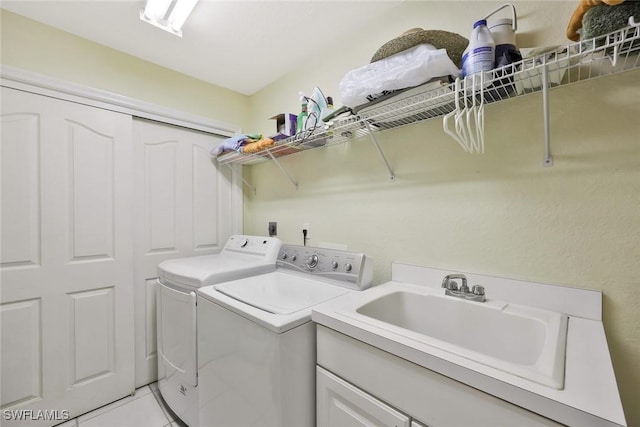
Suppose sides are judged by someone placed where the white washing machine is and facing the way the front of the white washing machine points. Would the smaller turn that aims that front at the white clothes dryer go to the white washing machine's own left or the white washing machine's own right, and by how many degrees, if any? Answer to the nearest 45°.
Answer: approximately 90° to the white washing machine's own right

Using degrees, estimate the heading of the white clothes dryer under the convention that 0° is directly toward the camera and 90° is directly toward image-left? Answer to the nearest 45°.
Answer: approximately 45°

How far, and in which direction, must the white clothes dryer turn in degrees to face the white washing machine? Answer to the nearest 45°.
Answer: approximately 90° to its left

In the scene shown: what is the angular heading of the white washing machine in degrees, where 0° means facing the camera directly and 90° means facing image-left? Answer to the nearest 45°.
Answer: approximately 45°

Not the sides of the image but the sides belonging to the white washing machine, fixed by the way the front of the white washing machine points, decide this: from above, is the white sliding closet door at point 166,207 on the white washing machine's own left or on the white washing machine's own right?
on the white washing machine's own right

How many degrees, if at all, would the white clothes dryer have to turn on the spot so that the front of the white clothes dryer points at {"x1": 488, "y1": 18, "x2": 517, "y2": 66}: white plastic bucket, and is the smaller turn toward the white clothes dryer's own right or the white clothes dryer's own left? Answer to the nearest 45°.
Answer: approximately 90° to the white clothes dryer's own left
